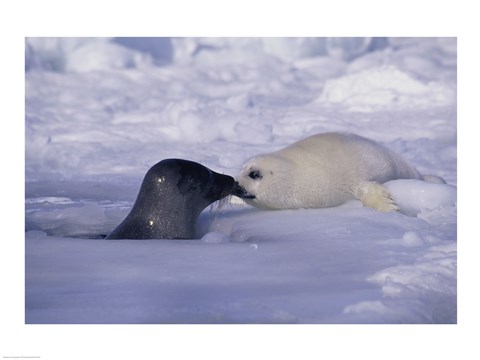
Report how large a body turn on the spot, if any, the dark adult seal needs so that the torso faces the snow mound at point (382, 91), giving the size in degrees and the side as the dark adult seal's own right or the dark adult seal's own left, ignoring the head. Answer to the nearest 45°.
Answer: approximately 45° to the dark adult seal's own left

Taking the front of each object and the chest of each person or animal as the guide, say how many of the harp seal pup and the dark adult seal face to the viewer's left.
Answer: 1

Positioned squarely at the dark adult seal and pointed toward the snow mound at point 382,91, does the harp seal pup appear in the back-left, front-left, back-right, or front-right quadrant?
front-right

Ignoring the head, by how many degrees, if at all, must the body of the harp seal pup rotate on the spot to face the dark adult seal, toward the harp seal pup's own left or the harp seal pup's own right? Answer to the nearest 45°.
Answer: approximately 45° to the harp seal pup's own left

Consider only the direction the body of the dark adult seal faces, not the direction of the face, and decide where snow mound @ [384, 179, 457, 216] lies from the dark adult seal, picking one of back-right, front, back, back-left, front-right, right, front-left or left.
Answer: front

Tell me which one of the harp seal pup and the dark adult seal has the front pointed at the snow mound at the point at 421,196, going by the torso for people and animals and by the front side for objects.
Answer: the dark adult seal

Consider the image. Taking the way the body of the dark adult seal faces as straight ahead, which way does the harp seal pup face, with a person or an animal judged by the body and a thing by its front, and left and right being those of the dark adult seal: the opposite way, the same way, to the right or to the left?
the opposite way

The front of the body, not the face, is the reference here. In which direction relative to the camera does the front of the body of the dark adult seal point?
to the viewer's right

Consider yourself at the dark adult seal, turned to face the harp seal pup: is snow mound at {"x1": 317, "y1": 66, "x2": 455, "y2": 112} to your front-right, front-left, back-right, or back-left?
front-left

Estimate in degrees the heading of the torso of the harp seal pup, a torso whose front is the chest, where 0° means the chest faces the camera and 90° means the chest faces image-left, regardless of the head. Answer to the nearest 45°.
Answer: approximately 90°

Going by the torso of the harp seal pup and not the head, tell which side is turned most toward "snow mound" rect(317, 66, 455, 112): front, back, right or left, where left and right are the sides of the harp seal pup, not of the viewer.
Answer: right

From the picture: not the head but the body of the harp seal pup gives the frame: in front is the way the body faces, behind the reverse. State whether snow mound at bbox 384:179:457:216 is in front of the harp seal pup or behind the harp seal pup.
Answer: behind
